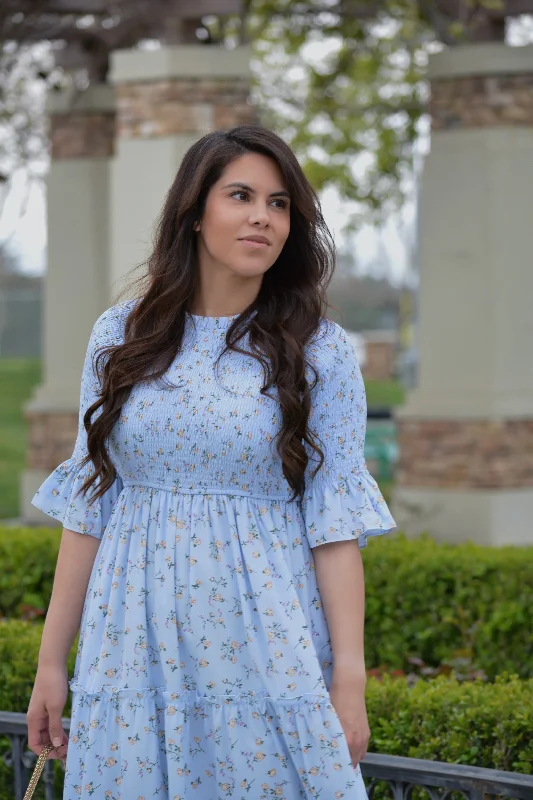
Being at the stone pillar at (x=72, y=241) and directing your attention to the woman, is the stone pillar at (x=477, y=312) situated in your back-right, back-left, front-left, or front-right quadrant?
front-left

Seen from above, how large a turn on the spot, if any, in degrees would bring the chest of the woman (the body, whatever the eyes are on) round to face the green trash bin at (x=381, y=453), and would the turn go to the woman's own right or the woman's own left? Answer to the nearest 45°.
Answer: approximately 180°

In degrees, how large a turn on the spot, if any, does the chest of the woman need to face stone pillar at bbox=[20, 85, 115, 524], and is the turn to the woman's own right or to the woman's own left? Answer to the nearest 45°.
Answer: approximately 180°

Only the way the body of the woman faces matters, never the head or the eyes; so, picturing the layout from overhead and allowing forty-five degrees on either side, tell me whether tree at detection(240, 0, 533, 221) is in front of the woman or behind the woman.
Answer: behind

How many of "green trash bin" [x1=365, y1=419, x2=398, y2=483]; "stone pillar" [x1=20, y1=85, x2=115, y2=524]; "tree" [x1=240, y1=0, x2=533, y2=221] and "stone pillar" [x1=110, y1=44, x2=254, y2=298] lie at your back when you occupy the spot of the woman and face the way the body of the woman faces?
4

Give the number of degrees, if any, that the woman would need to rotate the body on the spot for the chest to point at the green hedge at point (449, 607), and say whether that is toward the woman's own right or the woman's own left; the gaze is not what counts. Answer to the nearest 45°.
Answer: approximately 180°

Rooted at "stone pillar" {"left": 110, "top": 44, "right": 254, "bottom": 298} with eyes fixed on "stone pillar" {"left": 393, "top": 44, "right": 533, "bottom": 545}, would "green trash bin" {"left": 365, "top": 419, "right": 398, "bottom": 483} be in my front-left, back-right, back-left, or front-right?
front-left

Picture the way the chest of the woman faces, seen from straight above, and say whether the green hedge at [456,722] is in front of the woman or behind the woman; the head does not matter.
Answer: behind

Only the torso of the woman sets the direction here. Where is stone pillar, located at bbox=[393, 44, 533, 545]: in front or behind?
behind

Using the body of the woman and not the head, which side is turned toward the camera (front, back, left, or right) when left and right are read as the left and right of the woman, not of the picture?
front

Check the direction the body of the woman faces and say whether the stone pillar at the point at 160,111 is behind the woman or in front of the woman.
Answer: behind

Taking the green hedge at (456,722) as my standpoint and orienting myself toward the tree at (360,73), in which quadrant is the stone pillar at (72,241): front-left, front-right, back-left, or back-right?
front-left

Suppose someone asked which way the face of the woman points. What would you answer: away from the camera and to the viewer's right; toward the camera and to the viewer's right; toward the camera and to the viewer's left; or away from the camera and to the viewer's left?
toward the camera and to the viewer's right
